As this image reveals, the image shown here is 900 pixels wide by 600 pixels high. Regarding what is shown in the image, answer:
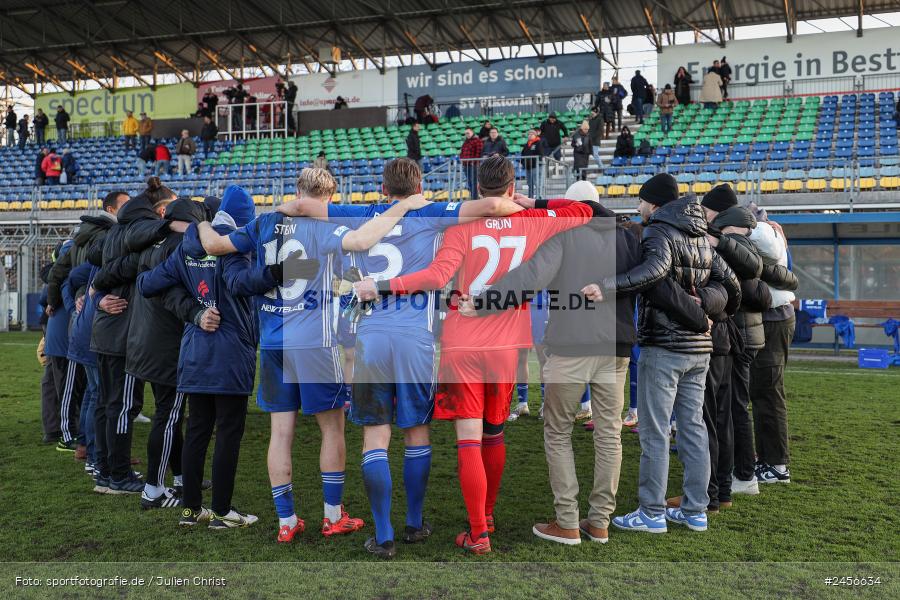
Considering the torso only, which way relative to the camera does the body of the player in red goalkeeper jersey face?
away from the camera

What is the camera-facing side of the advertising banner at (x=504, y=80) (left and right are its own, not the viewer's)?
front

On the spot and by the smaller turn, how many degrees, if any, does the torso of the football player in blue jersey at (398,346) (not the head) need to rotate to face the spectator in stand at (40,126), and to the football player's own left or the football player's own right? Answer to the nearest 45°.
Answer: approximately 45° to the football player's own left

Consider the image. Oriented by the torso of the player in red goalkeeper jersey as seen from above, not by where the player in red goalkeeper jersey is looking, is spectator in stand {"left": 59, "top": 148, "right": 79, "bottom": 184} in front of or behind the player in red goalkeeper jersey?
in front

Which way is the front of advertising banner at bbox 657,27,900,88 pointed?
toward the camera

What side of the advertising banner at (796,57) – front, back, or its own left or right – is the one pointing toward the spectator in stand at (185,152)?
right

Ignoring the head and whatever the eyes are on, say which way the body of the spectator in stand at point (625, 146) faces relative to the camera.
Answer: toward the camera

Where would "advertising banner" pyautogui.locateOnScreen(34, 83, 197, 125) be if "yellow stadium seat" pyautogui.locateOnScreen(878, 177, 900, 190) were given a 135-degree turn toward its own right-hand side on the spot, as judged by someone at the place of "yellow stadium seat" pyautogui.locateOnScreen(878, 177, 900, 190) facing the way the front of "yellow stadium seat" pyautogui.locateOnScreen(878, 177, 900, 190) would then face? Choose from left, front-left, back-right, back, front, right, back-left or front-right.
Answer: front-left

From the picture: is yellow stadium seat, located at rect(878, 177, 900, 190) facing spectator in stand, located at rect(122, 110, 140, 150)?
no

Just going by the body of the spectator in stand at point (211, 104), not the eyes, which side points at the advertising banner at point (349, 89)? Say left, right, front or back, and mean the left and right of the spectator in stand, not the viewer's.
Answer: left

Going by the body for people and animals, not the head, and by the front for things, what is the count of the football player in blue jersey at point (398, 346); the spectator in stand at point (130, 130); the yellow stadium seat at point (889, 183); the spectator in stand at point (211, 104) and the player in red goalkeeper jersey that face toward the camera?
3

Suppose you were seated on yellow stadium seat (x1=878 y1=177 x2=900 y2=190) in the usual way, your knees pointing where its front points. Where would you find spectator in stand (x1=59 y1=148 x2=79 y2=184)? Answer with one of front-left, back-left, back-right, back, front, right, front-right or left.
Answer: right

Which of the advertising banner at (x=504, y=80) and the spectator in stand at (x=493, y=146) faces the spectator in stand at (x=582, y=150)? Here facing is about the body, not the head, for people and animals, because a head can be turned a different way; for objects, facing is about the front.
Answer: the advertising banner

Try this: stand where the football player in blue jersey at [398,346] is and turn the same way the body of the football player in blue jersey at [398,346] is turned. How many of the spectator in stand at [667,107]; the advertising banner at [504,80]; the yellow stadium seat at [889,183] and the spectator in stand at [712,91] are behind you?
0

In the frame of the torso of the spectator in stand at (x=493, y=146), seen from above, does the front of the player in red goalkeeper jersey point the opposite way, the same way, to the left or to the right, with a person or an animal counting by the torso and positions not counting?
the opposite way

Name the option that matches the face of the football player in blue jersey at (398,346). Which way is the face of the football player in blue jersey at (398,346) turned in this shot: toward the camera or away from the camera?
away from the camera

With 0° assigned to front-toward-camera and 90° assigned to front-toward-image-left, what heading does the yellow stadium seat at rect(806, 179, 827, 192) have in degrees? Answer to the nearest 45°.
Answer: approximately 0°

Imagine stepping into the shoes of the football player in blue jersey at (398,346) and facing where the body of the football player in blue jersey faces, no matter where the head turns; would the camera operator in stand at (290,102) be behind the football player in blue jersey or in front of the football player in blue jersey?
in front

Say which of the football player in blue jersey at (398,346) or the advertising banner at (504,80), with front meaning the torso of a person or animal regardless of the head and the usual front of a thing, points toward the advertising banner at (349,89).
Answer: the football player in blue jersey

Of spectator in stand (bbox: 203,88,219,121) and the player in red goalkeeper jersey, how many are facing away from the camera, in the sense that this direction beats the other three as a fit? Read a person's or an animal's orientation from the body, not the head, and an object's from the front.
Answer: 1

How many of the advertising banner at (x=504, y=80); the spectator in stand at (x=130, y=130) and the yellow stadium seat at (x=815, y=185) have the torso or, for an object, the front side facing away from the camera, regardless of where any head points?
0

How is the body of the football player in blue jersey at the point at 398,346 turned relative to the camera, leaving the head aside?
away from the camera

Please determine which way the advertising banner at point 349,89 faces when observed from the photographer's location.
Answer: facing the viewer
